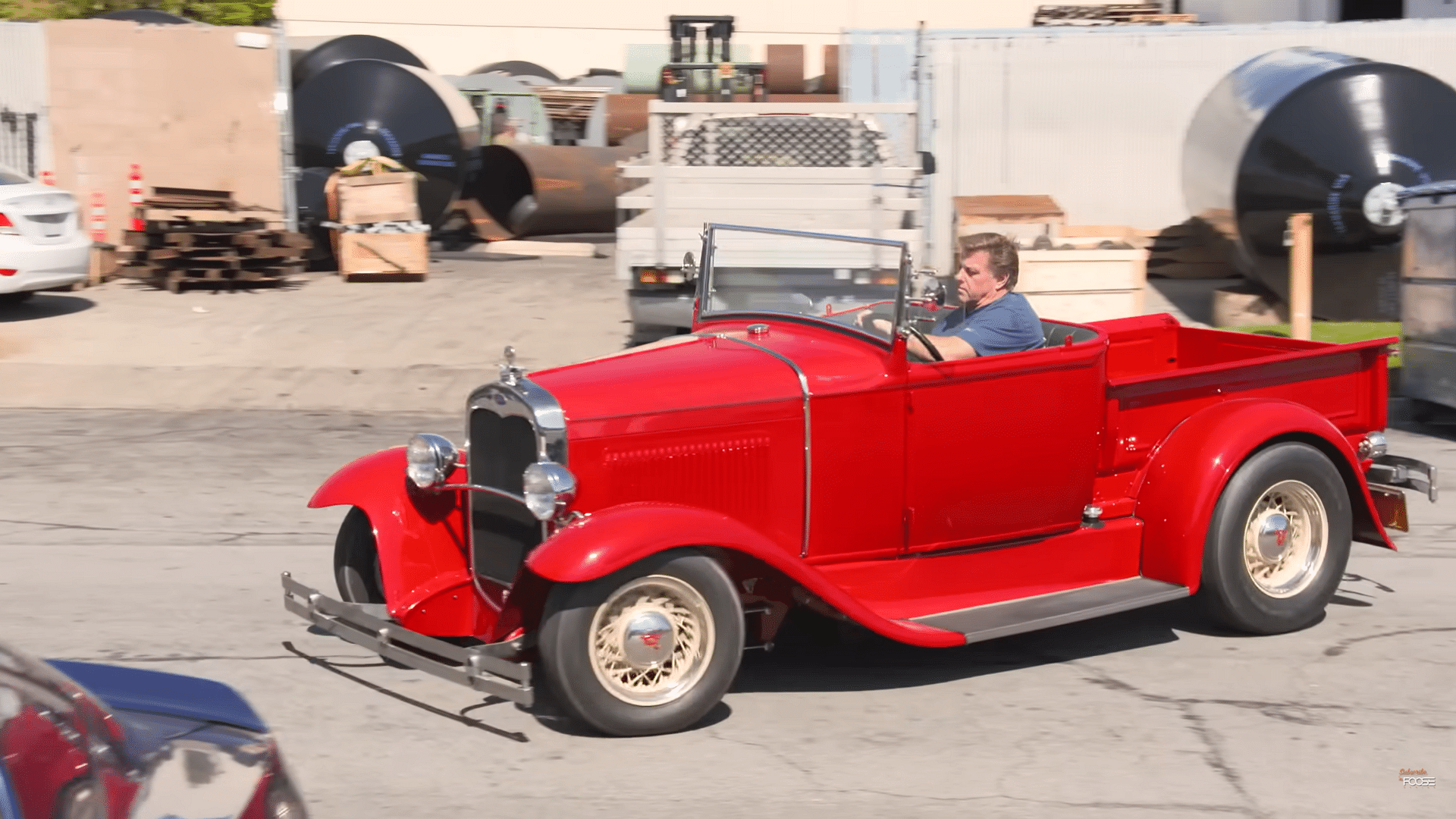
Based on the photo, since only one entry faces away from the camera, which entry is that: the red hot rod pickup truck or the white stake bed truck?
the white stake bed truck

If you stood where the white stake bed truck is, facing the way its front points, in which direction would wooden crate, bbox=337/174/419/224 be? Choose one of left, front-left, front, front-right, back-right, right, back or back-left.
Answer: front-left

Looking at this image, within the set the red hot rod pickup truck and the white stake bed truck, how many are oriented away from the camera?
1

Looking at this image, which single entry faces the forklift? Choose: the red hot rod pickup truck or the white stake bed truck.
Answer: the white stake bed truck

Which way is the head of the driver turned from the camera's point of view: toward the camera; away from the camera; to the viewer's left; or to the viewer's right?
to the viewer's left

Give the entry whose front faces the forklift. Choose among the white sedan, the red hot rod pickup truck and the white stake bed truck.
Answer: the white stake bed truck

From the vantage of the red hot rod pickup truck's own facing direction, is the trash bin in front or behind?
behind

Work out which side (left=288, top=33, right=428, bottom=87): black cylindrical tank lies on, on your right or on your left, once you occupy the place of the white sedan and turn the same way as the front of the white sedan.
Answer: on your right

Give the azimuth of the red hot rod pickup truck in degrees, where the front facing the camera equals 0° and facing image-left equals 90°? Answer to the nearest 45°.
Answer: approximately 45°

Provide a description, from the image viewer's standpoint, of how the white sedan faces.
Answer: facing away from the viewer and to the left of the viewer

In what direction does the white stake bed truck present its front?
away from the camera

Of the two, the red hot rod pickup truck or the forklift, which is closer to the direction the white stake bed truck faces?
the forklift
